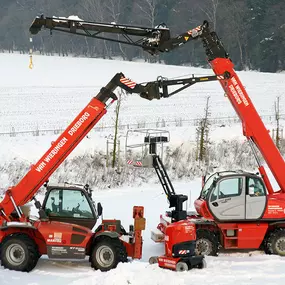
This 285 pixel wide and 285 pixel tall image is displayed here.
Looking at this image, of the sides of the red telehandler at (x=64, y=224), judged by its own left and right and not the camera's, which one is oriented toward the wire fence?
left

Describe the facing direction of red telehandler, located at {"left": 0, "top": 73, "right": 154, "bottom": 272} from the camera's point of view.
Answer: facing to the right of the viewer
